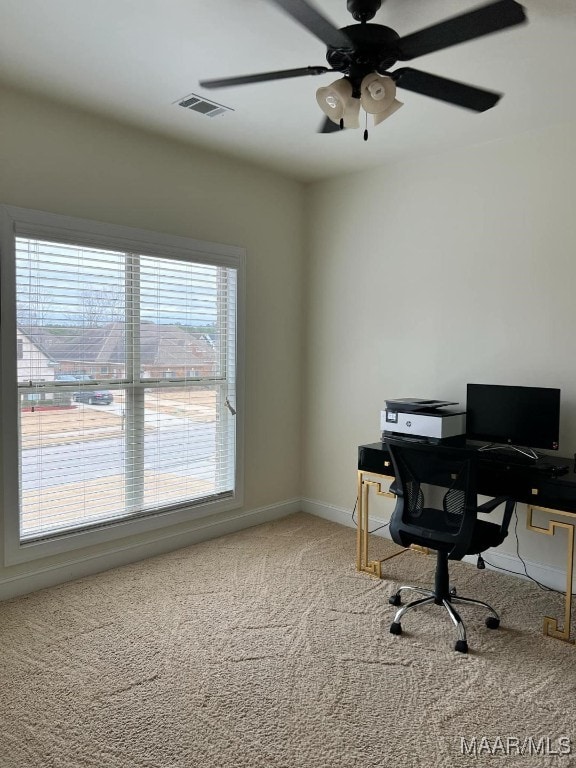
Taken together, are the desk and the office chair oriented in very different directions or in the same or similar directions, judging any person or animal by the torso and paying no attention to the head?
very different directions

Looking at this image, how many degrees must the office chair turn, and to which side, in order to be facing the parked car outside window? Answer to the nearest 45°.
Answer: approximately 135° to its left

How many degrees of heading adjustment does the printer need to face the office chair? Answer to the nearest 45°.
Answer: approximately 45° to its left

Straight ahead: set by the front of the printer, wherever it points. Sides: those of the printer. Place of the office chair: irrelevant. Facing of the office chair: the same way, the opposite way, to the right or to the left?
the opposite way

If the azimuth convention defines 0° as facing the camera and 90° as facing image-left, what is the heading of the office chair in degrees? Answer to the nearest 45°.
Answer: approximately 225°

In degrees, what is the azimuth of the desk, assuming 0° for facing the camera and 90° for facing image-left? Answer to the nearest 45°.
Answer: approximately 45°

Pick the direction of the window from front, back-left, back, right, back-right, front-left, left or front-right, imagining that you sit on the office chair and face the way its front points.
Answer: back-left

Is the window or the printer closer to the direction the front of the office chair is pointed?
the printer
